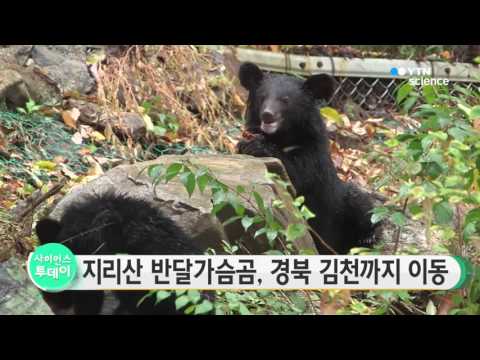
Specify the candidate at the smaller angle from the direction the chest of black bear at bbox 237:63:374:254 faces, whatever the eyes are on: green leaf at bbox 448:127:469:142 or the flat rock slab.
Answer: the flat rock slab

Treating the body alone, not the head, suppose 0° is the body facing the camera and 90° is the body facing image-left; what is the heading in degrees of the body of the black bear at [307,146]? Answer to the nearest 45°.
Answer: approximately 45°

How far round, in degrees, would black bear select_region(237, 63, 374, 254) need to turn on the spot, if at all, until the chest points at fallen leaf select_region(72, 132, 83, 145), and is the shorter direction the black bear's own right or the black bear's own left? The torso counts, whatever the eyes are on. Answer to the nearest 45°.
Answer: approximately 45° to the black bear's own right
